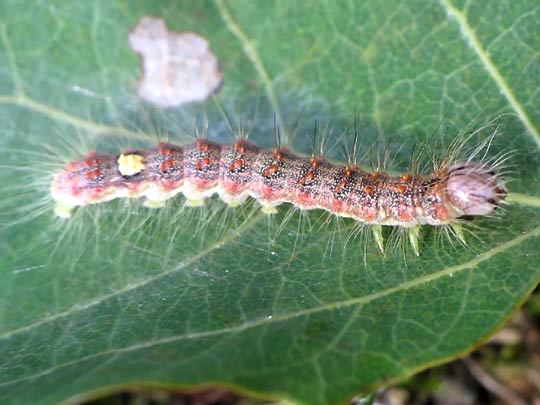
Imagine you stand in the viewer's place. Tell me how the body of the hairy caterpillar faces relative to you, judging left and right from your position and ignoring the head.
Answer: facing to the right of the viewer
